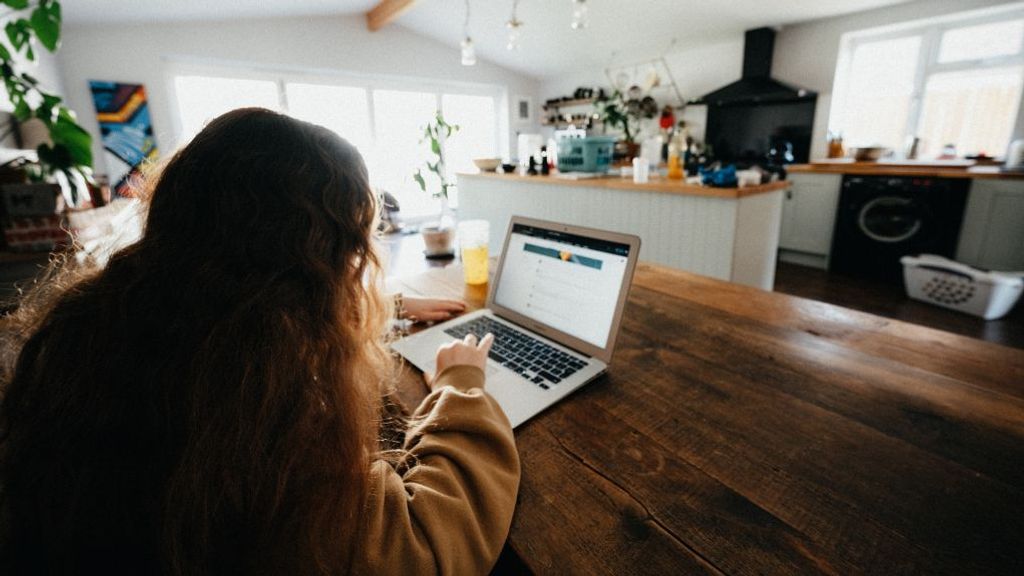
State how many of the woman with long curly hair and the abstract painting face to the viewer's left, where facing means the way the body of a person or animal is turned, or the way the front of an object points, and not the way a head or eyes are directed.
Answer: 0

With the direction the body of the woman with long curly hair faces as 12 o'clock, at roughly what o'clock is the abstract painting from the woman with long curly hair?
The abstract painting is roughly at 10 o'clock from the woman with long curly hair.

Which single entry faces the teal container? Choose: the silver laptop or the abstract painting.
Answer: the abstract painting

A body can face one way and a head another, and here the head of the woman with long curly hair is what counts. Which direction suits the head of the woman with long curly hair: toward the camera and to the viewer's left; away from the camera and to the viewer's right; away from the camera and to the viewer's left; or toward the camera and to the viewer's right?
away from the camera and to the viewer's right

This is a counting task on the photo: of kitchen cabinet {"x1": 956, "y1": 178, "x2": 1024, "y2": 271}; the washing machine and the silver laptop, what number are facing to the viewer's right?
0

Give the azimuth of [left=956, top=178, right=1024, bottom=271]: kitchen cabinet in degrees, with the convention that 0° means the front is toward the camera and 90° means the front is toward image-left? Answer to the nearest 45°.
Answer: approximately 45°

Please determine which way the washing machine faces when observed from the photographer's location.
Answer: facing the viewer and to the left of the viewer

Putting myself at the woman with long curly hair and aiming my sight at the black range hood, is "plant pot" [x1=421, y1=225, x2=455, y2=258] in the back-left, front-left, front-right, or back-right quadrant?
front-left

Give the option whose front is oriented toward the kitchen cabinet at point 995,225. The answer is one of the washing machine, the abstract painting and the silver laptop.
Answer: the abstract painting

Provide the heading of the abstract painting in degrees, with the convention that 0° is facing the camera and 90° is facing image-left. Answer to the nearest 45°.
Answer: approximately 315°

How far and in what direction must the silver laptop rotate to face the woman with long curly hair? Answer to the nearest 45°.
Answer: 0° — it already faces them

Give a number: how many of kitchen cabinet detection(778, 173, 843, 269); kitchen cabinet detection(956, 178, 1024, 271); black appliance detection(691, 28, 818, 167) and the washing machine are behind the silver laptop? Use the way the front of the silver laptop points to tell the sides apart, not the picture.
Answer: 4

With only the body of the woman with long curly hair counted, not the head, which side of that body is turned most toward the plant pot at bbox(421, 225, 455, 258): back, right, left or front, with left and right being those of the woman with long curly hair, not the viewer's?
front

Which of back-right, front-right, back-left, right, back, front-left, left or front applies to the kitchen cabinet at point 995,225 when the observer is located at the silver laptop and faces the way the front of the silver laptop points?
back

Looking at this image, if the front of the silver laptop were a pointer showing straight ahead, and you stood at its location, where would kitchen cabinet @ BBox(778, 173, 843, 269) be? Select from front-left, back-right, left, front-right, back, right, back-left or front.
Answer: back

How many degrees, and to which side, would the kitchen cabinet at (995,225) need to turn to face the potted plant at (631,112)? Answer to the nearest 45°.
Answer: approximately 45° to its right

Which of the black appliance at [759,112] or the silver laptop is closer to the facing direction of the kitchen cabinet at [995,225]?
the silver laptop
